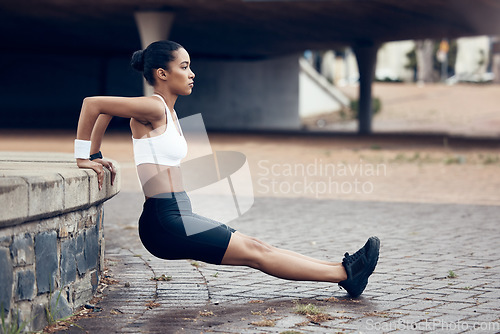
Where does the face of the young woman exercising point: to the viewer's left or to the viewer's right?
to the viewer's right

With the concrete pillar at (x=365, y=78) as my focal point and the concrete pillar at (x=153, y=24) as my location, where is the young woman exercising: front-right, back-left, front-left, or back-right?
back-right

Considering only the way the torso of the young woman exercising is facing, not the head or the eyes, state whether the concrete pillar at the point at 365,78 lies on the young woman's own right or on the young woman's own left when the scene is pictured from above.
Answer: on the young woman's own left

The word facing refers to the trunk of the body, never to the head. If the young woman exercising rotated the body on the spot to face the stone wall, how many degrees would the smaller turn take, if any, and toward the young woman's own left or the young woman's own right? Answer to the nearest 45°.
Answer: approximately 135° to the young woman's own right

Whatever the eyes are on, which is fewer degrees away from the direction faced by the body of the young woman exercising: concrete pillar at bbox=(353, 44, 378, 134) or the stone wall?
the concrete pillar

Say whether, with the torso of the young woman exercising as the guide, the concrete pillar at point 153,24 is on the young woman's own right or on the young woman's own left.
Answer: on the young woman's own left

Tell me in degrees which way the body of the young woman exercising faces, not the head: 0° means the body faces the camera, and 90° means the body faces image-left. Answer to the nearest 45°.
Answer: approximately 270°
